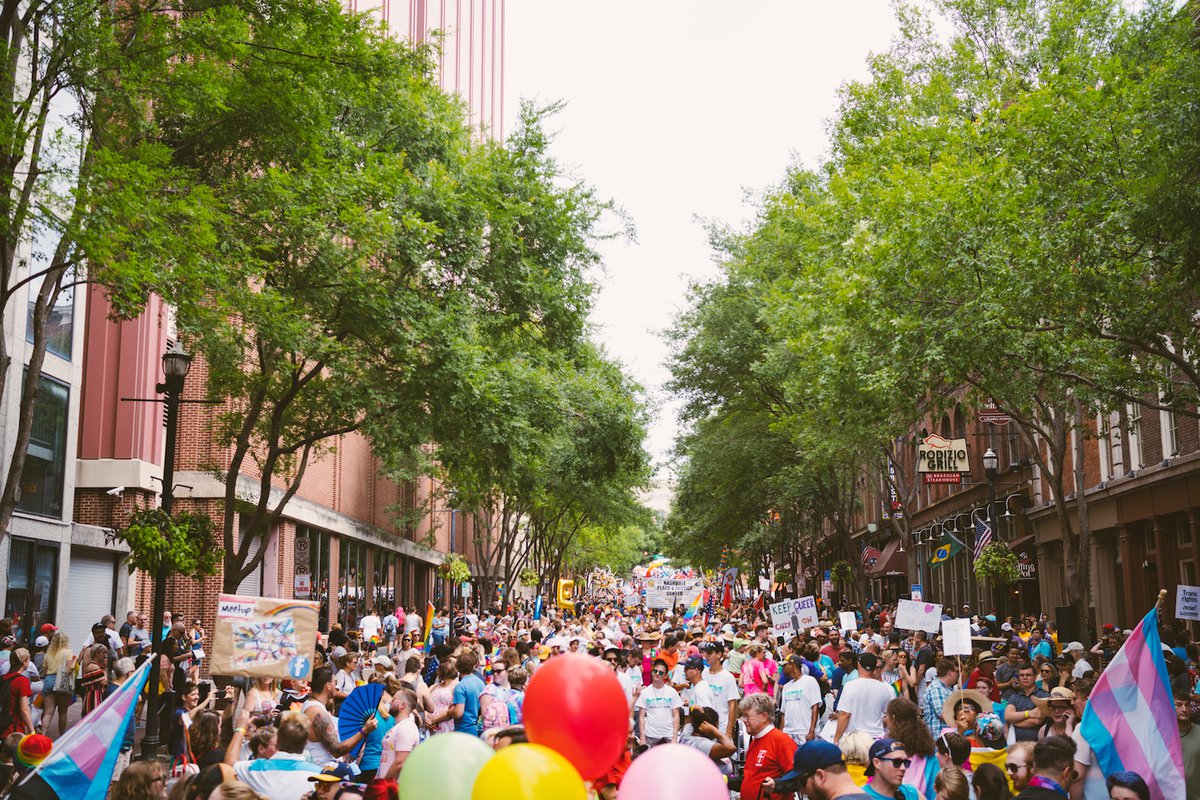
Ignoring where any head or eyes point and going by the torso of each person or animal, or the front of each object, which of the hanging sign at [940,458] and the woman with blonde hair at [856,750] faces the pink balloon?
the hanging sign

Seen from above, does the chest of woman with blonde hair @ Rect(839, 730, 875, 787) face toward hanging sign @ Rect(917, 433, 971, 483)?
yes

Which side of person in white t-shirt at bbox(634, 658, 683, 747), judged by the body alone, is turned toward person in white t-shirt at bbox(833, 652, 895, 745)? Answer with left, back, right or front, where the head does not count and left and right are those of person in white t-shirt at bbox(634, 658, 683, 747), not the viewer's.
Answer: left

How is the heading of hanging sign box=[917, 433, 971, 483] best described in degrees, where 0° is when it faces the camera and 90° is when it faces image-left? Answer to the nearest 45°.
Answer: approximately 0°

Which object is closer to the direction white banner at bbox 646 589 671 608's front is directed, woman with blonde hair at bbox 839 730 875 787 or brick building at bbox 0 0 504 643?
the woman with blonde hair

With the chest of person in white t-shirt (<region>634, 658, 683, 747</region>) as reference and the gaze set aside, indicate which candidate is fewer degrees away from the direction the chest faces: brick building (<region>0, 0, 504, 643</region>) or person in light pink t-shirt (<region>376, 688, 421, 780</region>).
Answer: the person in light pink t-shirt

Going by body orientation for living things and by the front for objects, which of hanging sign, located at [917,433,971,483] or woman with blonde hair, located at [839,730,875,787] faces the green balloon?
the hanging sign

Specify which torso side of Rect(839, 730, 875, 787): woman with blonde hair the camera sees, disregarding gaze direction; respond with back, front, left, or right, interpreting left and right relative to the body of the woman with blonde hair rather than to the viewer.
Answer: back

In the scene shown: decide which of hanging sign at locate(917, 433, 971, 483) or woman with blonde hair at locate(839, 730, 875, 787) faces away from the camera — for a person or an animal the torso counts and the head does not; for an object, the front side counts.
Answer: the woman with blonde hair

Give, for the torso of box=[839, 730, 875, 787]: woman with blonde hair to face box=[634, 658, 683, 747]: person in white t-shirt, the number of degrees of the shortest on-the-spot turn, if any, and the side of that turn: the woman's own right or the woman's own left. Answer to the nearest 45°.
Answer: approximately 45° to the woman's own left

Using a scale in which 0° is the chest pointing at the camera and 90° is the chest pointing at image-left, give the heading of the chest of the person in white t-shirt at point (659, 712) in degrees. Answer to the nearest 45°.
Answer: approximately 0°
